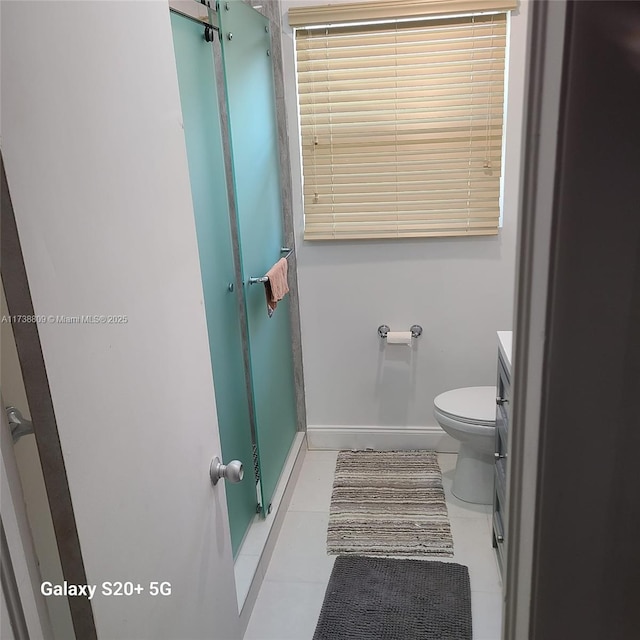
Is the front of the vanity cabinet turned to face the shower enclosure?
yes

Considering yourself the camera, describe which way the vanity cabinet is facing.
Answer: facing to the left of the viewer

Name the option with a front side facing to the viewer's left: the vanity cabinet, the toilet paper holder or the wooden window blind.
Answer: the vanity cabinet

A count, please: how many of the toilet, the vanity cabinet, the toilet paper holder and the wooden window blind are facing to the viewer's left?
2

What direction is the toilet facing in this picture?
to the viewer's left

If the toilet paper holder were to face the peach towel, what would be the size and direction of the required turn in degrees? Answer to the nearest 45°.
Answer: approximately 45° to its right

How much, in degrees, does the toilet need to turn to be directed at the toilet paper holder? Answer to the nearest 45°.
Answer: approximately 45° to its right

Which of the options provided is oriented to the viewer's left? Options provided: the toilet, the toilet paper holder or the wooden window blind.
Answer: the toilet

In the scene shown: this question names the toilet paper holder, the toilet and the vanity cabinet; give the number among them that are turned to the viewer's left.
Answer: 2

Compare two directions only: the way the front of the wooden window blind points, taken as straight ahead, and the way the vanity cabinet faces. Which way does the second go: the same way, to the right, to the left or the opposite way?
to the right

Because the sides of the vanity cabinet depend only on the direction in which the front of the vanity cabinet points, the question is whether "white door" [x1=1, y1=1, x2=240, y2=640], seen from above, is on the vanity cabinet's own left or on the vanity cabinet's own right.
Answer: on the vanity cabinet's own left
